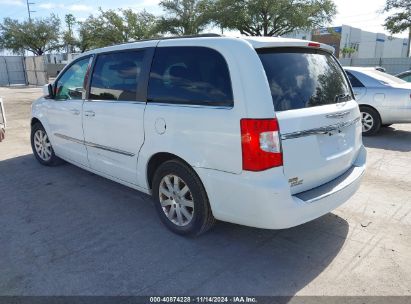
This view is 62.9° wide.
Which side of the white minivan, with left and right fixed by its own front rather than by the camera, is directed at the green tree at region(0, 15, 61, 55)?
front

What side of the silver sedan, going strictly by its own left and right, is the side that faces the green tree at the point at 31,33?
front

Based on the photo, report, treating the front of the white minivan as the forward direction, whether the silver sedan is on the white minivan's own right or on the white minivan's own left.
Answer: on the white minivan's own right

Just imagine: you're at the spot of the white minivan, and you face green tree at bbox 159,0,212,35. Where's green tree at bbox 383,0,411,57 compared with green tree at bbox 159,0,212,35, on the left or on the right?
right

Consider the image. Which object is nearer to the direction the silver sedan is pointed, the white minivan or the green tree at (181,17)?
the green tree

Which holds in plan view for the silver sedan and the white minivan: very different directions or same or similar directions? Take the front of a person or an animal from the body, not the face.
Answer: same or similar directions

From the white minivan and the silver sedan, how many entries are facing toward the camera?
0

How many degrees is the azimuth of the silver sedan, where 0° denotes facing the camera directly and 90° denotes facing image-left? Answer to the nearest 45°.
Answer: approximately 135°

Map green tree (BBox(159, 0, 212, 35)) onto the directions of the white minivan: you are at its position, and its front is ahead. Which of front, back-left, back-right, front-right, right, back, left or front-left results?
front-right

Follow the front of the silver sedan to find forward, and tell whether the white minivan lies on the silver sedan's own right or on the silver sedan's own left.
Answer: on the silver sedan's own left

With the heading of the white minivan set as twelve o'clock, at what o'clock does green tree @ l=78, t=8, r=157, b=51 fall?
The green tree is roughly at 1 o'clock from the white minivan.

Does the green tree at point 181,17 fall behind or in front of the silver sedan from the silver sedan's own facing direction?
in front

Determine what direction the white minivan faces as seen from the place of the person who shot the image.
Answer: facing away from the viewer and to the left of the viewer
